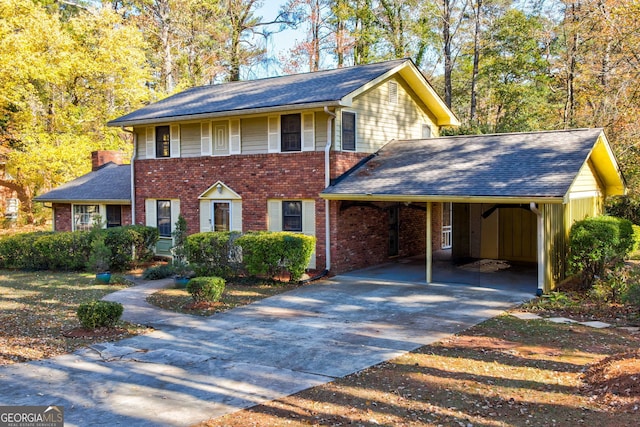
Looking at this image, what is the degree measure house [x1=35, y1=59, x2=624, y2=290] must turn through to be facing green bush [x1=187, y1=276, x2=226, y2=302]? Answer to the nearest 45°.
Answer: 0° — it already faces it

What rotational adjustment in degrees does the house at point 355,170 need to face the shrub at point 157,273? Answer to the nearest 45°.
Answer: approximately 45° to its right

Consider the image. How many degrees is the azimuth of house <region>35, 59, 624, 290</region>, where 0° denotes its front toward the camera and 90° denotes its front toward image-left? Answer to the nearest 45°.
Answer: approximately 45°

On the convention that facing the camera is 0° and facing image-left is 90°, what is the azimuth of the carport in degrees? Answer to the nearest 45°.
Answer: approximately 45°

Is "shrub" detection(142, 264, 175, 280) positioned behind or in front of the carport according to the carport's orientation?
in front

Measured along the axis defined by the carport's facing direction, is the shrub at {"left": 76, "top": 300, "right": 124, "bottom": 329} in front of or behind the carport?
in front

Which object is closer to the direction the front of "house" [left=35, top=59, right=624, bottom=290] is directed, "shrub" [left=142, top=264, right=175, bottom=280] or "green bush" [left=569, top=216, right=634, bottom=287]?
the shrub

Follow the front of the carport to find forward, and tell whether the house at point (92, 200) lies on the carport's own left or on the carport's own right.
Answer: on the carport's own right
